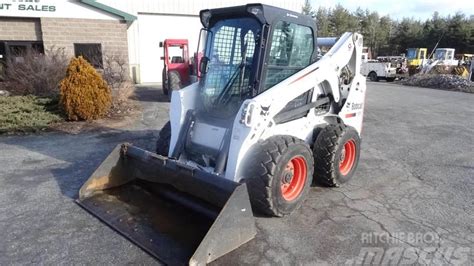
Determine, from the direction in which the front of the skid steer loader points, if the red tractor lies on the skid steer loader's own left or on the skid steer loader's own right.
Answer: on the skid steer loader's own right

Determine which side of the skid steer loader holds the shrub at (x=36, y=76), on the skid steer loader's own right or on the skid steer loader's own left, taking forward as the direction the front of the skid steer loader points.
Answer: on the skid steer loader's own right

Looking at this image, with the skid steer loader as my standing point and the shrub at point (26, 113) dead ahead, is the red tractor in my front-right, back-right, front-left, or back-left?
front-right

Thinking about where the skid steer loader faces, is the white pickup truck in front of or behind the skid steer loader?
behind

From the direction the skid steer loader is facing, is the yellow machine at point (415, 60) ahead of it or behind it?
behind

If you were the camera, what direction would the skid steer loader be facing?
facing the viewer and to the left of the viewer

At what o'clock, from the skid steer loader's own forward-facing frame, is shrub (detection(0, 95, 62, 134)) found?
The shrub is roughly at 3 o'clock from the skid steer loader.

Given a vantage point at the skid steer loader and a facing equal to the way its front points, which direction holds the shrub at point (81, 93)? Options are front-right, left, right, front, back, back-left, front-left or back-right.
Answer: right

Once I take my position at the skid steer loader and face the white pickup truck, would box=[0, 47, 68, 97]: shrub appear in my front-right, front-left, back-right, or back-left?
front-left

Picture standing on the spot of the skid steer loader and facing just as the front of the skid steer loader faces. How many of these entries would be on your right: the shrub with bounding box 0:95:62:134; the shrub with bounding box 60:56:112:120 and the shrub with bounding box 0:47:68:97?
3
